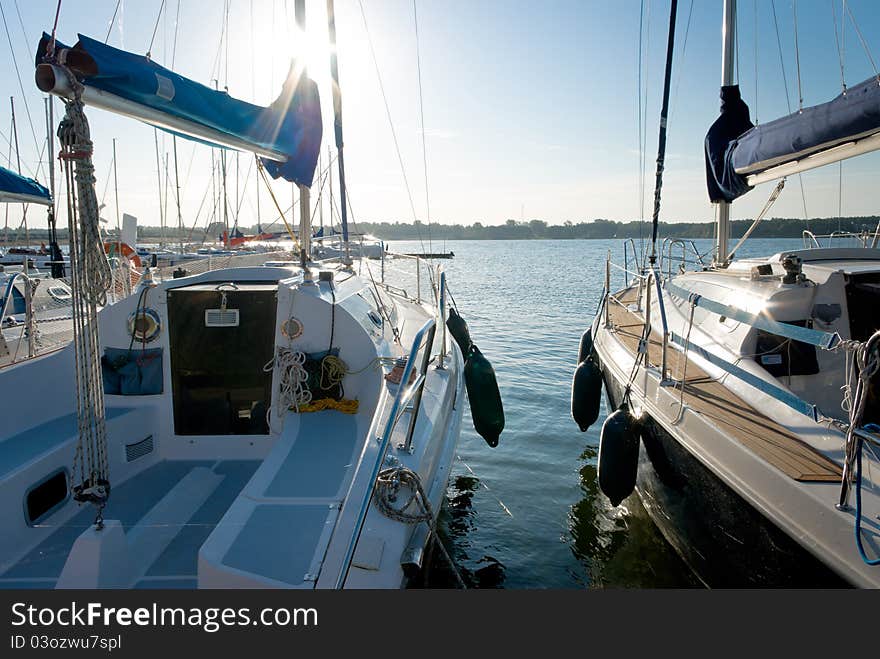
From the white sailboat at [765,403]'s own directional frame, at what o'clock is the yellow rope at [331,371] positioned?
The yellow rope is roughly at 10 o'clock from the white sailboat.

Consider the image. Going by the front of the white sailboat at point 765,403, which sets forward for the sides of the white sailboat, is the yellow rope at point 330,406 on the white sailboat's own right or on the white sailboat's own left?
on the white sailboat's own left

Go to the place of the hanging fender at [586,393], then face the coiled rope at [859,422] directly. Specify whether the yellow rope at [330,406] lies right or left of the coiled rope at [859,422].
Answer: right

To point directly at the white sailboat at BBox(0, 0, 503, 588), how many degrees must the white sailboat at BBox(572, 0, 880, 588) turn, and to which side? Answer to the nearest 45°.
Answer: approximately 90° to its left

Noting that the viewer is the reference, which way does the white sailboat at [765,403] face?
facing away from the viewer and to the left of the viewer
